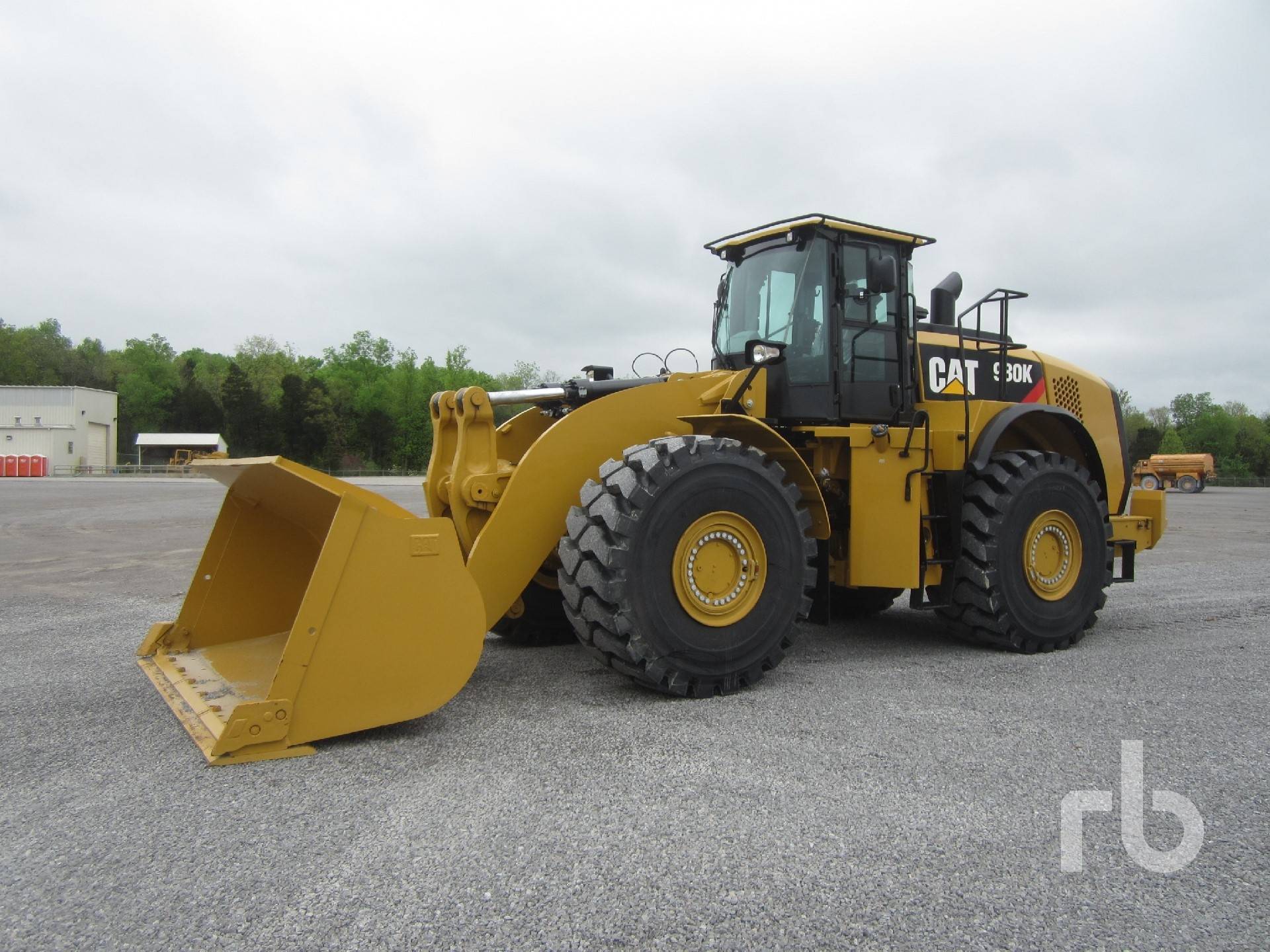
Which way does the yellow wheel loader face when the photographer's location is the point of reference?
facing the viewer and to the left of the viewer

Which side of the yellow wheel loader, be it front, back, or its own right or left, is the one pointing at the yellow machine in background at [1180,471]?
back
